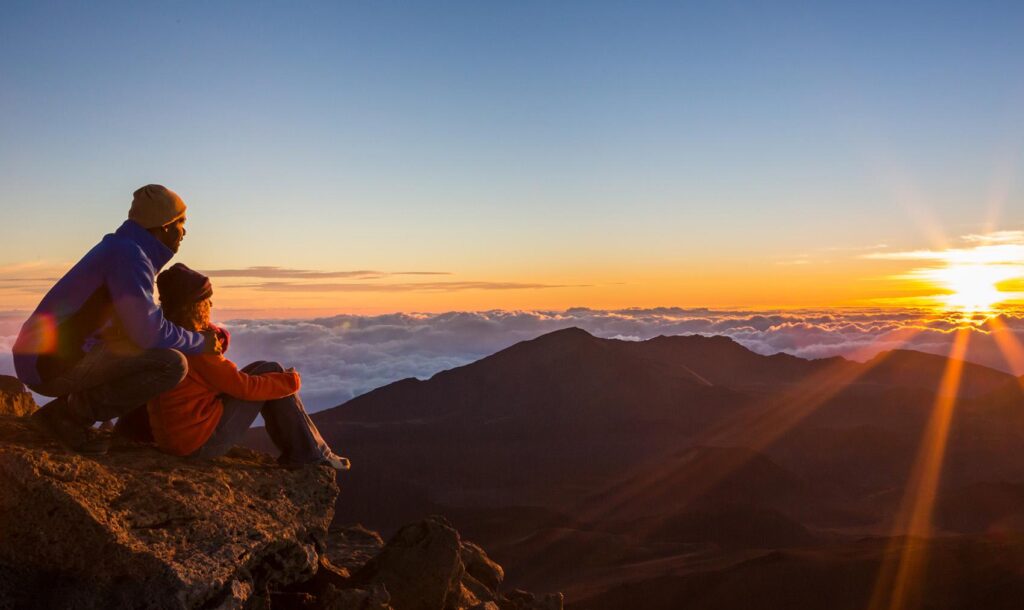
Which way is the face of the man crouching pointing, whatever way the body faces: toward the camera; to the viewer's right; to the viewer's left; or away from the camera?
to the viewer's right

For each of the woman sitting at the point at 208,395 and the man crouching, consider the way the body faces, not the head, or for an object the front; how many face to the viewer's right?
2

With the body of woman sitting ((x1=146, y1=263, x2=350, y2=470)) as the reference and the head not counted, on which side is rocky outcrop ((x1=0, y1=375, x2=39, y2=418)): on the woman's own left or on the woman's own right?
on the woman's own left

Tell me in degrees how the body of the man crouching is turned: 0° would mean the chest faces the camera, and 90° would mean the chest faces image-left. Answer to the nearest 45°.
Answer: approximately 270°

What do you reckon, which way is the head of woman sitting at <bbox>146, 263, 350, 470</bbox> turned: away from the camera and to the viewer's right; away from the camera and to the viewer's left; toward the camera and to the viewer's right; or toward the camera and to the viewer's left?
away from the camera and to the viewer's right

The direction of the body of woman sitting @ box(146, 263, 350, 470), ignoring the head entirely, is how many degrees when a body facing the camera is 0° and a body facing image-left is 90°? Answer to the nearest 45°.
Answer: approximately 270°
